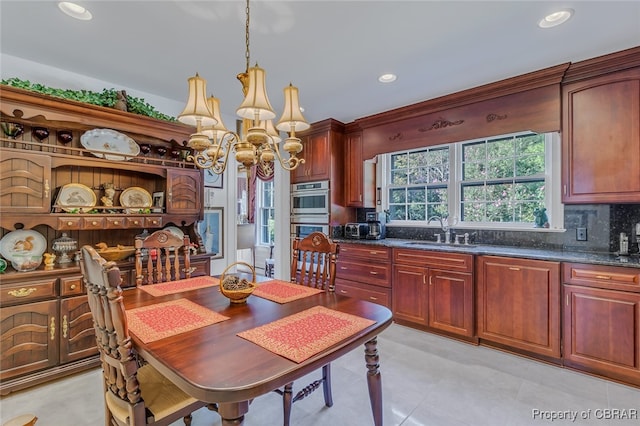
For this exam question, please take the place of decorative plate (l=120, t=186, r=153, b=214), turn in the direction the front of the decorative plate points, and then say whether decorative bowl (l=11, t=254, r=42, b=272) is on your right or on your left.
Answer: on your right

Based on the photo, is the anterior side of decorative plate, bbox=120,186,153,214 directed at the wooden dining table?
yes

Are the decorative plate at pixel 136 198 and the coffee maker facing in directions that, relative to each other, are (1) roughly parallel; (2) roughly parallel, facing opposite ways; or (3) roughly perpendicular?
roughly perpendicular

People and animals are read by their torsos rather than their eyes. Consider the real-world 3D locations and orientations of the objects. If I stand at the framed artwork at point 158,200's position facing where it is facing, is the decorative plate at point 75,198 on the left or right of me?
on my right

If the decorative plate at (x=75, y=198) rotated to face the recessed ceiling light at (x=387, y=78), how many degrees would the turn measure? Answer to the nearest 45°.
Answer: approximately 45° to its left

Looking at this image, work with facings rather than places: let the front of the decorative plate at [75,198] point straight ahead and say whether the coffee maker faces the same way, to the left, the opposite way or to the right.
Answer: to the right

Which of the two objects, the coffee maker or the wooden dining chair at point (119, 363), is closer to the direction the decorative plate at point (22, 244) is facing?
the wooden dining chair

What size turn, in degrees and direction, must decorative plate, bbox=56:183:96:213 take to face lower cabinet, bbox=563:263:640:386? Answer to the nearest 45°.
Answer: approximately 45° to its left
